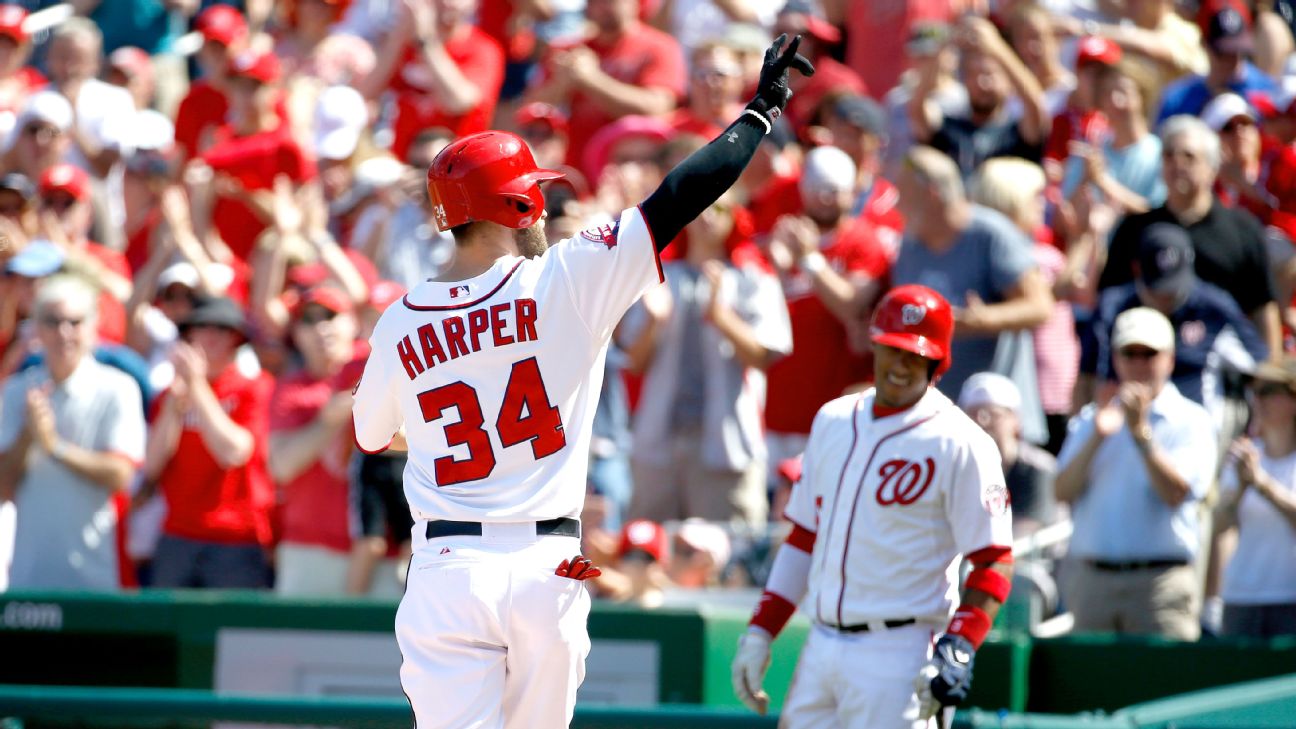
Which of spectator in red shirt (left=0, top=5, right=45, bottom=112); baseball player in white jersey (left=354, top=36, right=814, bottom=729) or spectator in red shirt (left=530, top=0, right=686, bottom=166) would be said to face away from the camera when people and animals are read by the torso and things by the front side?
the baseball player in white jersey

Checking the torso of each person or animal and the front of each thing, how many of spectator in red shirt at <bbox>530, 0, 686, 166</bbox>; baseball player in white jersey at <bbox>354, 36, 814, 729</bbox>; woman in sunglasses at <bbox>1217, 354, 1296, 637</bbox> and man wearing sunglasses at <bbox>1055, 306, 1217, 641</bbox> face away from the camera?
1

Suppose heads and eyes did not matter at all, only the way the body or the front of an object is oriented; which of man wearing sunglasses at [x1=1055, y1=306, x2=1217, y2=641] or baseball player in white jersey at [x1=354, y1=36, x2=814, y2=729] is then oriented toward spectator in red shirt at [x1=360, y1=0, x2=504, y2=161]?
the baseball player in white jersey

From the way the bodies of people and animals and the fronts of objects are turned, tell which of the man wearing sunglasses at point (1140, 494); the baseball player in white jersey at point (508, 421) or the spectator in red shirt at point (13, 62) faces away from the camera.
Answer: the baseball player in white jersey

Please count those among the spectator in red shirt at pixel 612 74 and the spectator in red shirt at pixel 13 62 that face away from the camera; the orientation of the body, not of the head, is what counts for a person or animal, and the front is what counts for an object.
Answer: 0

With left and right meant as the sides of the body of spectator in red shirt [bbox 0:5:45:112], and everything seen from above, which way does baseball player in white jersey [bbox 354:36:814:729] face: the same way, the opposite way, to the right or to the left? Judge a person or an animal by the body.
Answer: the opposite way

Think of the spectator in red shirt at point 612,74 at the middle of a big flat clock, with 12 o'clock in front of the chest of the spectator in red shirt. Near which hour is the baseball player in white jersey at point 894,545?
The baseball player in white jersey is roughly at 10 o'clock from the spectator in red shirt.

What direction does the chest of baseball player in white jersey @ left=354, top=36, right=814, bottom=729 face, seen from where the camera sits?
away from the camera

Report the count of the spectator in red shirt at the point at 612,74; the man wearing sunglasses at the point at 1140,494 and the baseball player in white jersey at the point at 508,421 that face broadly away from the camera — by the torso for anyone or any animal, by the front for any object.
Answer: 1

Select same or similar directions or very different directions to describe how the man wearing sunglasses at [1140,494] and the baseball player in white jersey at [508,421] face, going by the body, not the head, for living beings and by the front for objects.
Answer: very different directions

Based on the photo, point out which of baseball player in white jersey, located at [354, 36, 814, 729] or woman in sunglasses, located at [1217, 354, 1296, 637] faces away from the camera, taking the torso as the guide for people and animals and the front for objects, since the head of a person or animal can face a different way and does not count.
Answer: the baseball player in white jersey

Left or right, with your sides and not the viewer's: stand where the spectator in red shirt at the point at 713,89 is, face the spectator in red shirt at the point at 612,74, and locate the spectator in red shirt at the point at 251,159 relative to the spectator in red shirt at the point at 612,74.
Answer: left

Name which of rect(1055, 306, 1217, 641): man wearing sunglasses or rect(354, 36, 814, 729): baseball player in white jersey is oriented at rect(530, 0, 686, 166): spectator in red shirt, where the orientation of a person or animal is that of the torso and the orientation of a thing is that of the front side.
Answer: the baseball player in white jersey

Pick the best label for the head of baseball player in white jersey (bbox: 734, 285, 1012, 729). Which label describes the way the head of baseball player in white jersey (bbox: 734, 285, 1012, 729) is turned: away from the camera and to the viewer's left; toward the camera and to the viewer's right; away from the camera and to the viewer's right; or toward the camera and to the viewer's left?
toward the camera and to the viewer's left

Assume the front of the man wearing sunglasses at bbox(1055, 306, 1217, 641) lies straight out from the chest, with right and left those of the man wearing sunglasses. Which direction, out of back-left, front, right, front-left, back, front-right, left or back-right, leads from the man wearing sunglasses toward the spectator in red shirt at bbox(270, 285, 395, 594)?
right
